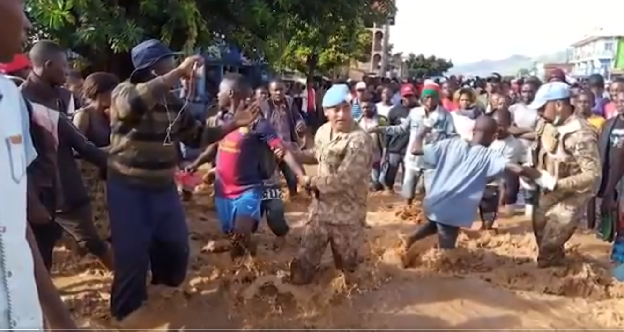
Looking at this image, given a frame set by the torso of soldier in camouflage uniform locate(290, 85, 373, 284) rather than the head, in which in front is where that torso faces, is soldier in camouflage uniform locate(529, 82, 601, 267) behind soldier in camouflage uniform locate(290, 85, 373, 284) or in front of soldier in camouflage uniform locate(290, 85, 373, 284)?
behind

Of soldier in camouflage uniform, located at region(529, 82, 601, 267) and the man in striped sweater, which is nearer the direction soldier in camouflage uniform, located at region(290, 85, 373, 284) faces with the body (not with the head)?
the man in striped sweater

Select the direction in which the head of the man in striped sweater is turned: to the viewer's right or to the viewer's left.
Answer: to the viewer's right

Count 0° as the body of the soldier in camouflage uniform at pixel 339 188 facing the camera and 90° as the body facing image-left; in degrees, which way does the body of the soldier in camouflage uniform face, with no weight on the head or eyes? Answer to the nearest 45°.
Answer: approximately 45°

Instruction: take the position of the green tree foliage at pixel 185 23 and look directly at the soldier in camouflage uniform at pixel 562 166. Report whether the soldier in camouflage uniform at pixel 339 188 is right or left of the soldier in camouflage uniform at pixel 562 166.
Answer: right
